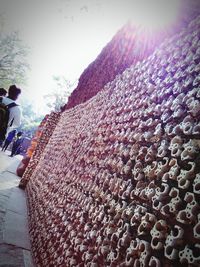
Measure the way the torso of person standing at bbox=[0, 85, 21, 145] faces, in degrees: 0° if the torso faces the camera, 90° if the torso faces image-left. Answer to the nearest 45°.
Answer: approximately 225°
